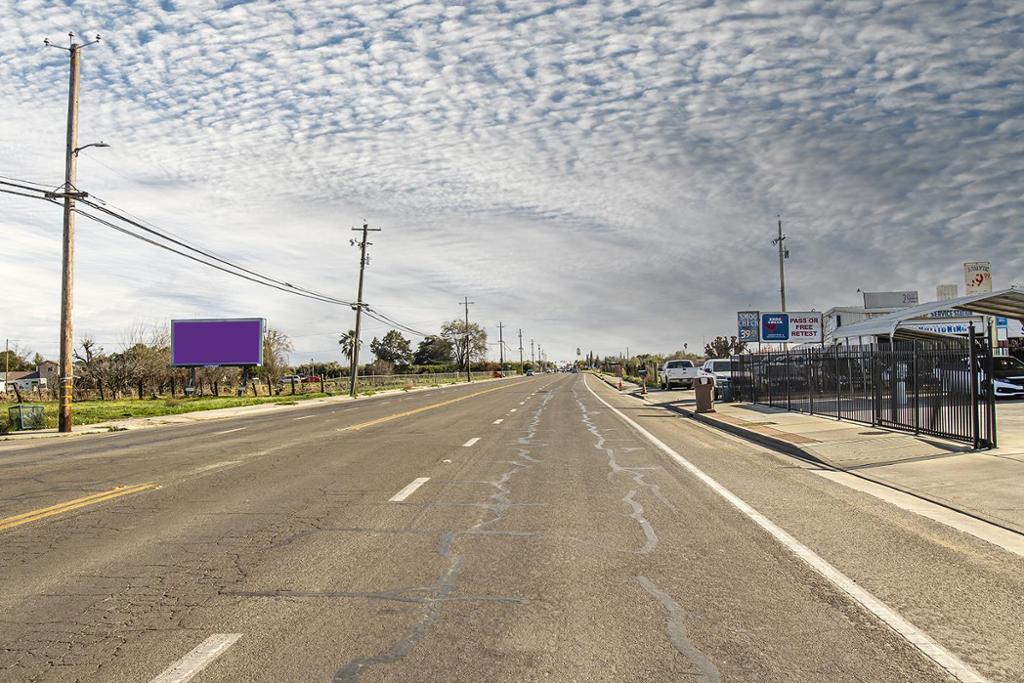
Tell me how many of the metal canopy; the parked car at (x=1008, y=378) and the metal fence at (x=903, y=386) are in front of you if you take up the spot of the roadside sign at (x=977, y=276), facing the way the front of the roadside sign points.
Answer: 3

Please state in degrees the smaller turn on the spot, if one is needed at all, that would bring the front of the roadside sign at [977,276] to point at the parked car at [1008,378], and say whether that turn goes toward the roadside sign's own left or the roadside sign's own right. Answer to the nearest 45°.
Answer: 0° — it already faces it

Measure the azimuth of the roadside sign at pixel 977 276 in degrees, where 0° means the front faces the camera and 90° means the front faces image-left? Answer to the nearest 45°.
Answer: approximately 0°

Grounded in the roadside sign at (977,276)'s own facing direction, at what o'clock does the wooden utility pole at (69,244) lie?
The wooden utility pole is roughly at 1 o'clock from the roadside sign.

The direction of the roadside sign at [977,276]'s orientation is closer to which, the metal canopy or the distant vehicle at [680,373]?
the metal canopy

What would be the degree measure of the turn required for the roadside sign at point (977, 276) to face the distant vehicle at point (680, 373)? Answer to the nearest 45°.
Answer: approximately 135° to its right

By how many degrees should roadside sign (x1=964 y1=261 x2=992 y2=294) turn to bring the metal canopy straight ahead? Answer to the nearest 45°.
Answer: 0° — it already faces it

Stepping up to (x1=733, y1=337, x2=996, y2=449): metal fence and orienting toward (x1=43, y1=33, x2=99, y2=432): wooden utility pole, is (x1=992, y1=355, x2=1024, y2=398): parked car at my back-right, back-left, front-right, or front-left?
back-right
